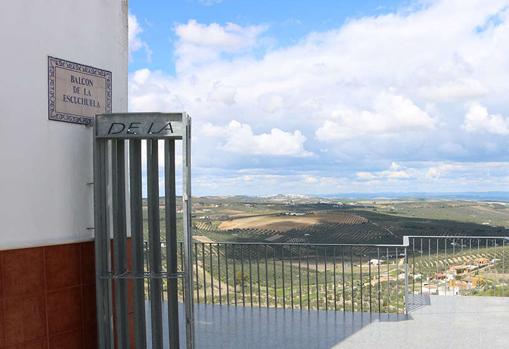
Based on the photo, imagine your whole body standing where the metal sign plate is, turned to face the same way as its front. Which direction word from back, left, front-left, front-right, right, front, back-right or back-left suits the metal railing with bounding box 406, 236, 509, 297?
back-left

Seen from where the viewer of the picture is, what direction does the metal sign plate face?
facing the viewer

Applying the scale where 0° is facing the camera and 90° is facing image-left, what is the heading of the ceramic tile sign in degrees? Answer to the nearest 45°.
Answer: approximately 315°

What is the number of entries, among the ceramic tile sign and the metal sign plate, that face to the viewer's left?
0

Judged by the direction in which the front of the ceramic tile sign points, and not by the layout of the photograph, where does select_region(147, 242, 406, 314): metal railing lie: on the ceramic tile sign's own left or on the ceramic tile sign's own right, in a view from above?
on the ceramic tile sign's own left
